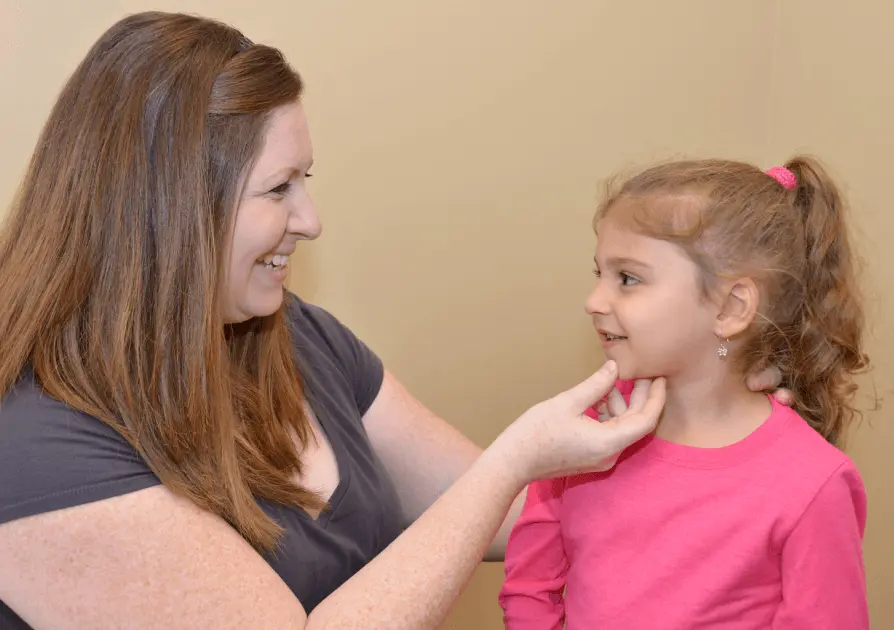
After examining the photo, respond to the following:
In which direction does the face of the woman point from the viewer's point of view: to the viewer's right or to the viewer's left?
to the viewer's right

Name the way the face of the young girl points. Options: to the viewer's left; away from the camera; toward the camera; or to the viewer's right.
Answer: to the viewer's left

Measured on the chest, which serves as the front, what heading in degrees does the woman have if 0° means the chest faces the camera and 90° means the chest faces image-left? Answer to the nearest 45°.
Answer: approximately 315°

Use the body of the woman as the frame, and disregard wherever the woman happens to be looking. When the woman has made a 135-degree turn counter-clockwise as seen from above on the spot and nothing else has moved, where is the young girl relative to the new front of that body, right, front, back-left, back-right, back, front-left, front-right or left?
right
